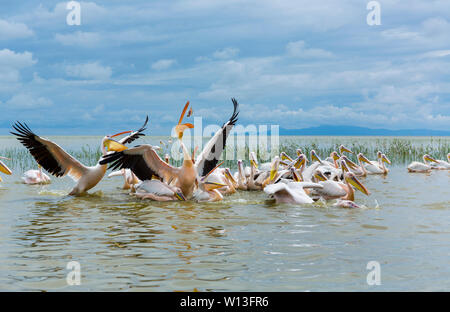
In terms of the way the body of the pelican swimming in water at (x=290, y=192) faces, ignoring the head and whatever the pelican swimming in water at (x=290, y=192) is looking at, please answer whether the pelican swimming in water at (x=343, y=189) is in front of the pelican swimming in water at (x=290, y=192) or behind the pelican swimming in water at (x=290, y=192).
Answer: in front

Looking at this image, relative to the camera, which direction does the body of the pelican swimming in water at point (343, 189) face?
to the viewer's right

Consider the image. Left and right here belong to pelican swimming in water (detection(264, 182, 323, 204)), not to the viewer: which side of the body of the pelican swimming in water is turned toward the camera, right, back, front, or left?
right

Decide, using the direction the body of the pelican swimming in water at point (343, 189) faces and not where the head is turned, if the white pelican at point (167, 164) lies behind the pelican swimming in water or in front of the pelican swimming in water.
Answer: behind

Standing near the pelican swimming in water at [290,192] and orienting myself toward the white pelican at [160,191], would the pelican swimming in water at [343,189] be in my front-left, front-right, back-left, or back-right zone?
back-right

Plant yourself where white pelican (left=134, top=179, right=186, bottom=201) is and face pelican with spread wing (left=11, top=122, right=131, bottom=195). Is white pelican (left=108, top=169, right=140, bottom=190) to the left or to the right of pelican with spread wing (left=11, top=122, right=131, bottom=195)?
right

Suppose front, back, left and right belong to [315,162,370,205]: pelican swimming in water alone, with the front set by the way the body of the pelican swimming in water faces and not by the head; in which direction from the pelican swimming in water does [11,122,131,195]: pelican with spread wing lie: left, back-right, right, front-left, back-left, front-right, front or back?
back

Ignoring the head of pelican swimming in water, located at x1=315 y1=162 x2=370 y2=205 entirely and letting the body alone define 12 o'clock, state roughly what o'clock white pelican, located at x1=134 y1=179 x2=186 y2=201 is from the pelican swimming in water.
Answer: The white pelican is roughly at 6 o'clock from the pelican swimming in water.
